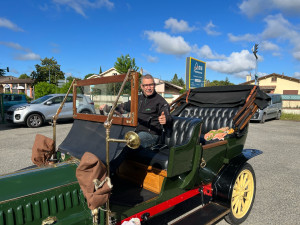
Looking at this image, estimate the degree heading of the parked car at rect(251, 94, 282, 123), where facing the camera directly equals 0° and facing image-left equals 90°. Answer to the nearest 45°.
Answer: approximately 45°

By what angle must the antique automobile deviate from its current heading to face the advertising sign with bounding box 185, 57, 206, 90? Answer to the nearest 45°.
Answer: approximately 135° to its right

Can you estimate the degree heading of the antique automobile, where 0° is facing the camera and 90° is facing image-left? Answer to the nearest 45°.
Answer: approximately 45°

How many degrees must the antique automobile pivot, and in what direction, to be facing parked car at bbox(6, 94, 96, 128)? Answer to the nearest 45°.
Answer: approximately 90° to its right

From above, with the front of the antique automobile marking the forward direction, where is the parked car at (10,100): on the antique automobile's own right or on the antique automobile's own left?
on the antique automobile's own right
